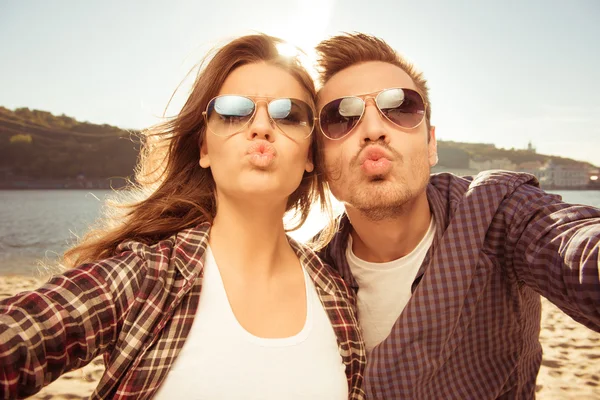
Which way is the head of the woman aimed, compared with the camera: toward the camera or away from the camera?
toward the camera

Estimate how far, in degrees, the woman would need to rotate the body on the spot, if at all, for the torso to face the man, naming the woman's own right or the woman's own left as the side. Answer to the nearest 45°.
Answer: approximately 90° to the woman's own left

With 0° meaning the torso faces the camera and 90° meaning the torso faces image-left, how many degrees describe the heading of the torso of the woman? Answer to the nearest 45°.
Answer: approximately 0°

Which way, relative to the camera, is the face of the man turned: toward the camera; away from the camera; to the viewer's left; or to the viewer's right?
toward the camera
